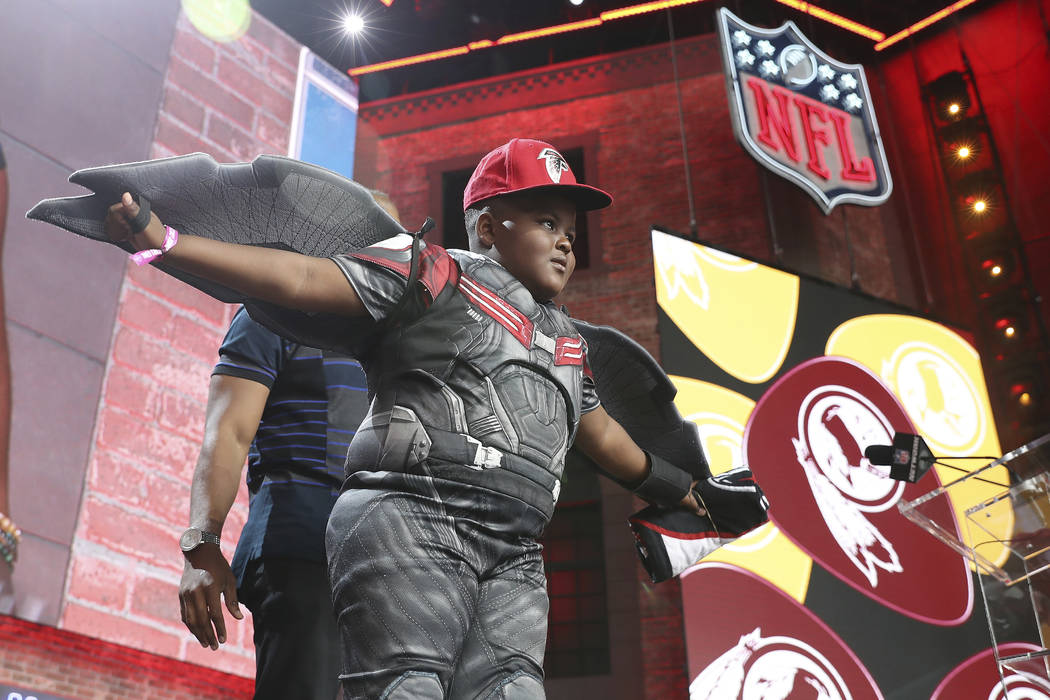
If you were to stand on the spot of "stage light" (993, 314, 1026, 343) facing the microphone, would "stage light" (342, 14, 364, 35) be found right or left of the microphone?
right

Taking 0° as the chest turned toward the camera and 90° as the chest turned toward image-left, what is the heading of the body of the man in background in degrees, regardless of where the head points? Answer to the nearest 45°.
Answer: approximately 315°

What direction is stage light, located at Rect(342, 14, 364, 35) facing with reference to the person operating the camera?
facing the viewer

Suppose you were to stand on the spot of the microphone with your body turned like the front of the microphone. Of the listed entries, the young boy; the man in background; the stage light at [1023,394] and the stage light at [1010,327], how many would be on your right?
2

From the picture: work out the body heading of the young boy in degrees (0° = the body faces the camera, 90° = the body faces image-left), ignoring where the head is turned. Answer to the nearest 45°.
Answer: approximately 315°

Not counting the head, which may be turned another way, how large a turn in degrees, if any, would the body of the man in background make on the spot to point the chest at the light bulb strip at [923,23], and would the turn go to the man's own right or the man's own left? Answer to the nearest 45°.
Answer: approximately 90° to the man's own left

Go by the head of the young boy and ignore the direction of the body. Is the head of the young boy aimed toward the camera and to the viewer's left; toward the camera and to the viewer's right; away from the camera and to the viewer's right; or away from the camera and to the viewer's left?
toward the camera and to the viewer's right

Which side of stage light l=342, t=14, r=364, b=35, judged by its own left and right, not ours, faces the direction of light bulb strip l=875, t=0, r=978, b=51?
left

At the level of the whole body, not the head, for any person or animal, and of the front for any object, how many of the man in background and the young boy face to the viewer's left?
0

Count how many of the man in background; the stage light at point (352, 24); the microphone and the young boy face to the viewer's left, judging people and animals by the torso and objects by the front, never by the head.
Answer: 1

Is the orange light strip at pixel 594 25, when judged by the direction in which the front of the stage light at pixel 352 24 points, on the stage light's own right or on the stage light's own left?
on the stage light's own left

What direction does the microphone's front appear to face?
to the viewer's left

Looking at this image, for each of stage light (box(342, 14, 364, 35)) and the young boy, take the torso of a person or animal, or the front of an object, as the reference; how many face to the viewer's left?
0
